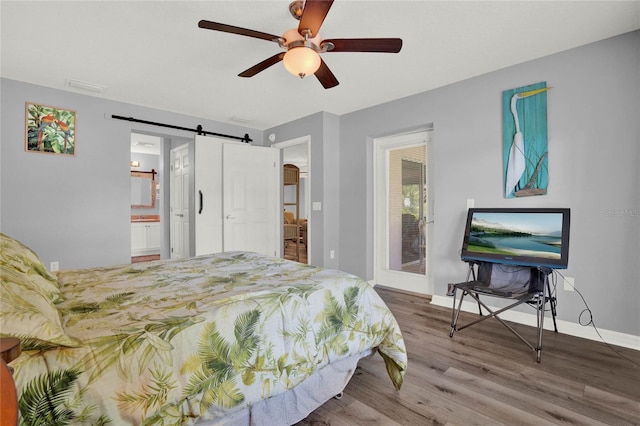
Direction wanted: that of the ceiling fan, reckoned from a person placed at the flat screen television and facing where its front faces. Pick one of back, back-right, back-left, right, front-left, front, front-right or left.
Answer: front-right

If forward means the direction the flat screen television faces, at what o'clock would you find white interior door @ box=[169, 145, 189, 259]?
The white interior door is roughly at 3 o'clock from the flat screen television.

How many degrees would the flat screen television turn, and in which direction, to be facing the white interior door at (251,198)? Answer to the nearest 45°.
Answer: approximately 90° to its right

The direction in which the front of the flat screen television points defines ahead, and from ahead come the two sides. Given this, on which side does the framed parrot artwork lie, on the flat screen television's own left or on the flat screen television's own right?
on the flat screen television's own right

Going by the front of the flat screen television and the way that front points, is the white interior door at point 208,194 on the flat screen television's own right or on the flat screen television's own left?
on the flat screen television's own right

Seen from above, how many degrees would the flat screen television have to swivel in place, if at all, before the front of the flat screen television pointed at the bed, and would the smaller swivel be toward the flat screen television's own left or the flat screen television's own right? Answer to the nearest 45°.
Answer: approximately 45° to the flat screen television's own right

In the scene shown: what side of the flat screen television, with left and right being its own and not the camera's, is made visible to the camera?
front
